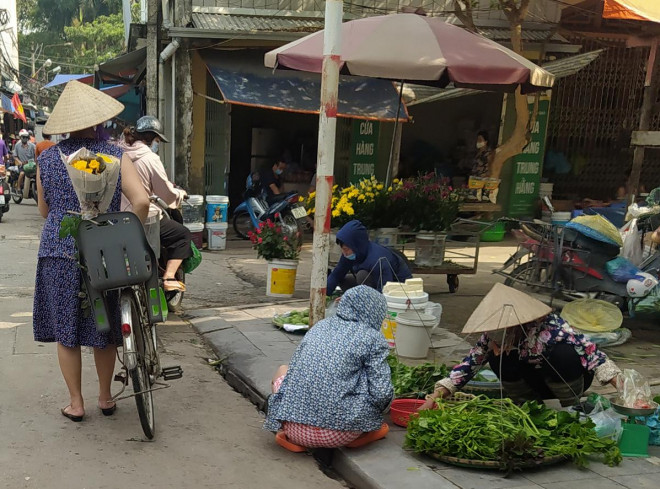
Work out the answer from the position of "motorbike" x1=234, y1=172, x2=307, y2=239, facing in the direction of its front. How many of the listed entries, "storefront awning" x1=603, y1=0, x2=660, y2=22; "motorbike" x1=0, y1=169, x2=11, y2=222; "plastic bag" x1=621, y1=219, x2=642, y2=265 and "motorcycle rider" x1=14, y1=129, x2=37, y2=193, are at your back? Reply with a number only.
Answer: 2

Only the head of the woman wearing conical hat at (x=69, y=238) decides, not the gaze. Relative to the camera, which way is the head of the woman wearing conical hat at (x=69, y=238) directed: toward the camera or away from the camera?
away from the camera

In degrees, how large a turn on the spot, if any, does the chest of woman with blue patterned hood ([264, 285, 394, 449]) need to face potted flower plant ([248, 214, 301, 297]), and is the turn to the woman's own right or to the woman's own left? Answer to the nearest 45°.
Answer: approximately 45° to the woman's own left

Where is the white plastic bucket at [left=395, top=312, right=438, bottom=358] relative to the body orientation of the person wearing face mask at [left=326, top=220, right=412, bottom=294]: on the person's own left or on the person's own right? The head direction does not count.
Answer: on the person's own left

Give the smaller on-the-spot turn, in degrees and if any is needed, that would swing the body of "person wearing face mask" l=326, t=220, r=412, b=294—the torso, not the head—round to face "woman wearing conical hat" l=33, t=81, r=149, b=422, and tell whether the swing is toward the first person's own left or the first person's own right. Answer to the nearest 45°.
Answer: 0° — they already face them

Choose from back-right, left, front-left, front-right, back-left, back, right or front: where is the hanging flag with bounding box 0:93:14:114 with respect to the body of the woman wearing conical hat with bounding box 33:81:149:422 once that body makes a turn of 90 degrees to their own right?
left

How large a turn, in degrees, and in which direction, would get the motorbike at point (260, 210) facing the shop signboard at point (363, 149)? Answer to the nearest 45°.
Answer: approximately 90° to its right

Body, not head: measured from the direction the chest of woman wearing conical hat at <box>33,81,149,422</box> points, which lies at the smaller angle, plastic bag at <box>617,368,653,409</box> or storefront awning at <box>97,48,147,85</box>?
the storefront awning

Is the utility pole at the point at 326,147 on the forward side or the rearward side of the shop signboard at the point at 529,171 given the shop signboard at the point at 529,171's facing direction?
on the forward side

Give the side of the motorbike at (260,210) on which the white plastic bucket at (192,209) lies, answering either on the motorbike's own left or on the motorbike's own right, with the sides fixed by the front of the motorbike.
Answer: on the motorbike's own left

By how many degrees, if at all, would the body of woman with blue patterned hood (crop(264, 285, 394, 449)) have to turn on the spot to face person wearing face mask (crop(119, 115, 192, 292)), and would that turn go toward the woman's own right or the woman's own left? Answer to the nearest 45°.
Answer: approximately 90° to the woman's own left
